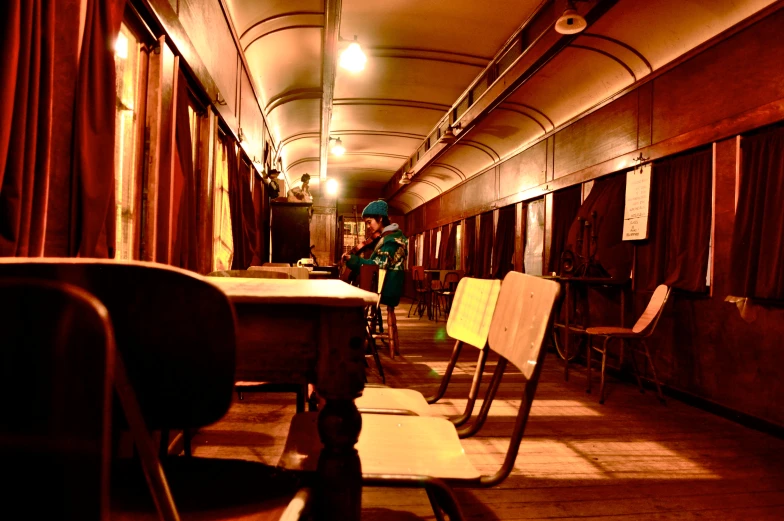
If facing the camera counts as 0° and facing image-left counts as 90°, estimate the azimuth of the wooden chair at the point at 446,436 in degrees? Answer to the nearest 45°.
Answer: approximately 90°

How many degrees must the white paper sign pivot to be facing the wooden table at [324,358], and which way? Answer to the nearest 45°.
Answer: approximately 45° to its left

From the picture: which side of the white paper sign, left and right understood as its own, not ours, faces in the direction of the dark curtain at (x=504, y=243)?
right

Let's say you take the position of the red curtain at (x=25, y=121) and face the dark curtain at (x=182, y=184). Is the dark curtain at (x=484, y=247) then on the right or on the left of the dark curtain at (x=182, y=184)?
right

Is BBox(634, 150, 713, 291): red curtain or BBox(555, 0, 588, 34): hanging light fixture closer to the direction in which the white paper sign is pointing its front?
the hanging light fixture

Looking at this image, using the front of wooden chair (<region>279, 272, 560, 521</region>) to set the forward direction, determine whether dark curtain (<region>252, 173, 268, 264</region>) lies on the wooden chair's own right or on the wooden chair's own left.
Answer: on the wooden chair's own right

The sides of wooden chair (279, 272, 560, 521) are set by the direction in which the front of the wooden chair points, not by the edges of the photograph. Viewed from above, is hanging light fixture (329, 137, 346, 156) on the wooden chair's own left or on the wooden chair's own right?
on the wooden chair's own right

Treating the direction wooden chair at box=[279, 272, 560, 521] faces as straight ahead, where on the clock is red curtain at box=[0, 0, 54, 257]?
The red curtain is roughly at 12 o'clock from the wooden chair.

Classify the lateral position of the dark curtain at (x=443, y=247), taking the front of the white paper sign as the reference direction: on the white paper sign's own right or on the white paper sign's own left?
on the white paper sign's own right

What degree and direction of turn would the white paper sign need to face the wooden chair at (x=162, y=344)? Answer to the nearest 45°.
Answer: approximately 45° to its left

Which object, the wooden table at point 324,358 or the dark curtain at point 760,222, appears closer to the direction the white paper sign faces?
the wooden table

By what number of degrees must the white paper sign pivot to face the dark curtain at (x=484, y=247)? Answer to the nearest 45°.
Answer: approximately 90° to its right

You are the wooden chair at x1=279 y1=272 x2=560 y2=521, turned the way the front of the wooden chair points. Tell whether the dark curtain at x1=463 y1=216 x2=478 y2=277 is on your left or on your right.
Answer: on your right

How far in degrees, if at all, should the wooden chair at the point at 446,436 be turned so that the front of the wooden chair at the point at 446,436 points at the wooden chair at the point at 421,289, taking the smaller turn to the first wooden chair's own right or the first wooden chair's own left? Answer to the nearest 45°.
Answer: approximately 90° to the first wooden chair's own right
